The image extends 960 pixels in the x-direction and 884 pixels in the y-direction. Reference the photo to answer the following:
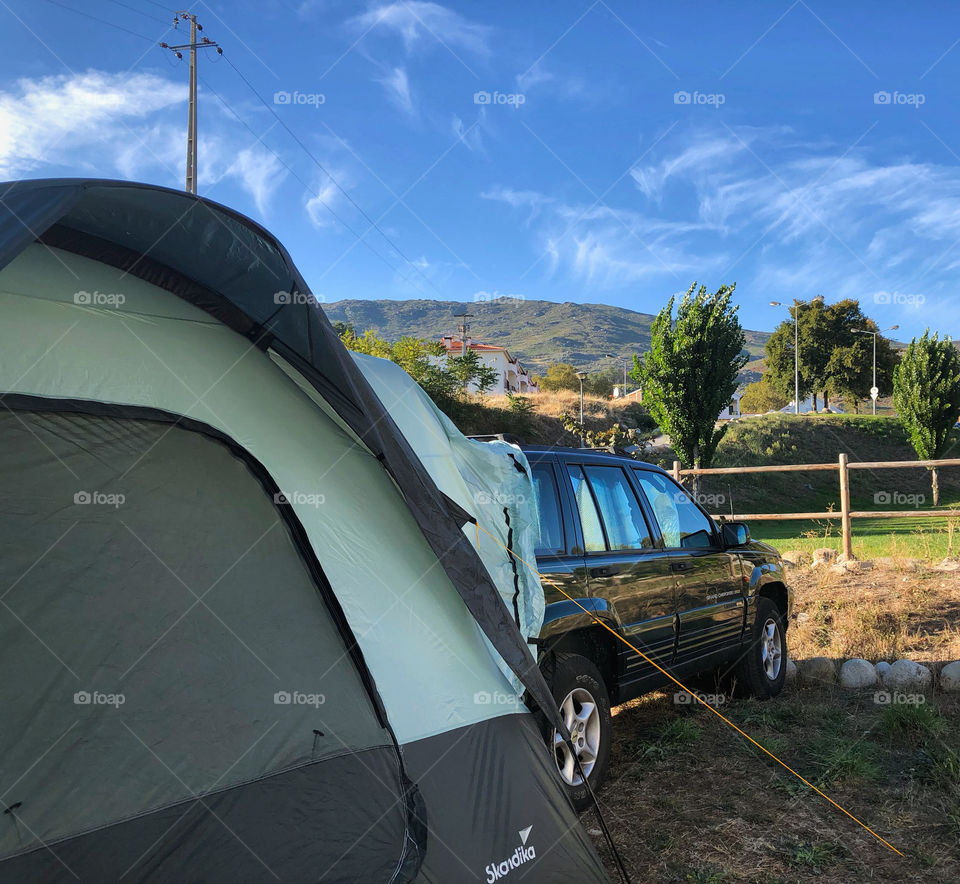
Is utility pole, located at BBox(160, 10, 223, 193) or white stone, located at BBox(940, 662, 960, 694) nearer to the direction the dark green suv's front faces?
the white stone

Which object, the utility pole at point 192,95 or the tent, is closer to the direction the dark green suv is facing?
the utility pole

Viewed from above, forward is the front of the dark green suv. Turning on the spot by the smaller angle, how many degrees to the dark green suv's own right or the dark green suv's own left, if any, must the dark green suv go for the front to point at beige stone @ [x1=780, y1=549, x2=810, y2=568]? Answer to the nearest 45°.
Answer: approximately 45° to the dark green suv's own left

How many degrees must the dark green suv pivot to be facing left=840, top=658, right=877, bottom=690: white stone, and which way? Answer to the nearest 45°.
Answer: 0° — it already faces it

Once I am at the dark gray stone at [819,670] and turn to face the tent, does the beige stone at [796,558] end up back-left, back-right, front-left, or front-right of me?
back-right

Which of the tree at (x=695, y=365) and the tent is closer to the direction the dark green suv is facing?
the tree

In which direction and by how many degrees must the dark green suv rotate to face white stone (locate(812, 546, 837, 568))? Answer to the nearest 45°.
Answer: approximately 45° to its left

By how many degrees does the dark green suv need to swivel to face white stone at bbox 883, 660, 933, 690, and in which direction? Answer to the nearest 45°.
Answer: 0° — it already faces it

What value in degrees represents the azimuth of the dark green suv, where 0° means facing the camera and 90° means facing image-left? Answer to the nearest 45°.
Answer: approximately 225°

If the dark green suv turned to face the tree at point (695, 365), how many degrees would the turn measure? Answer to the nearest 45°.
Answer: approximately 45° to its left

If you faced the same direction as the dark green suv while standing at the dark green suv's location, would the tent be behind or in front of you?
behind

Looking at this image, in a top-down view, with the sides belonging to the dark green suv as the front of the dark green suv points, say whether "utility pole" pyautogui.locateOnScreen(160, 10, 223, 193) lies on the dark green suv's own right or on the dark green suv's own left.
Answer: on the dark green suv's own left

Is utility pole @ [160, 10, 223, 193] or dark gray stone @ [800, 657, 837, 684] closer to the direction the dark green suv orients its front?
the dark gray stone
